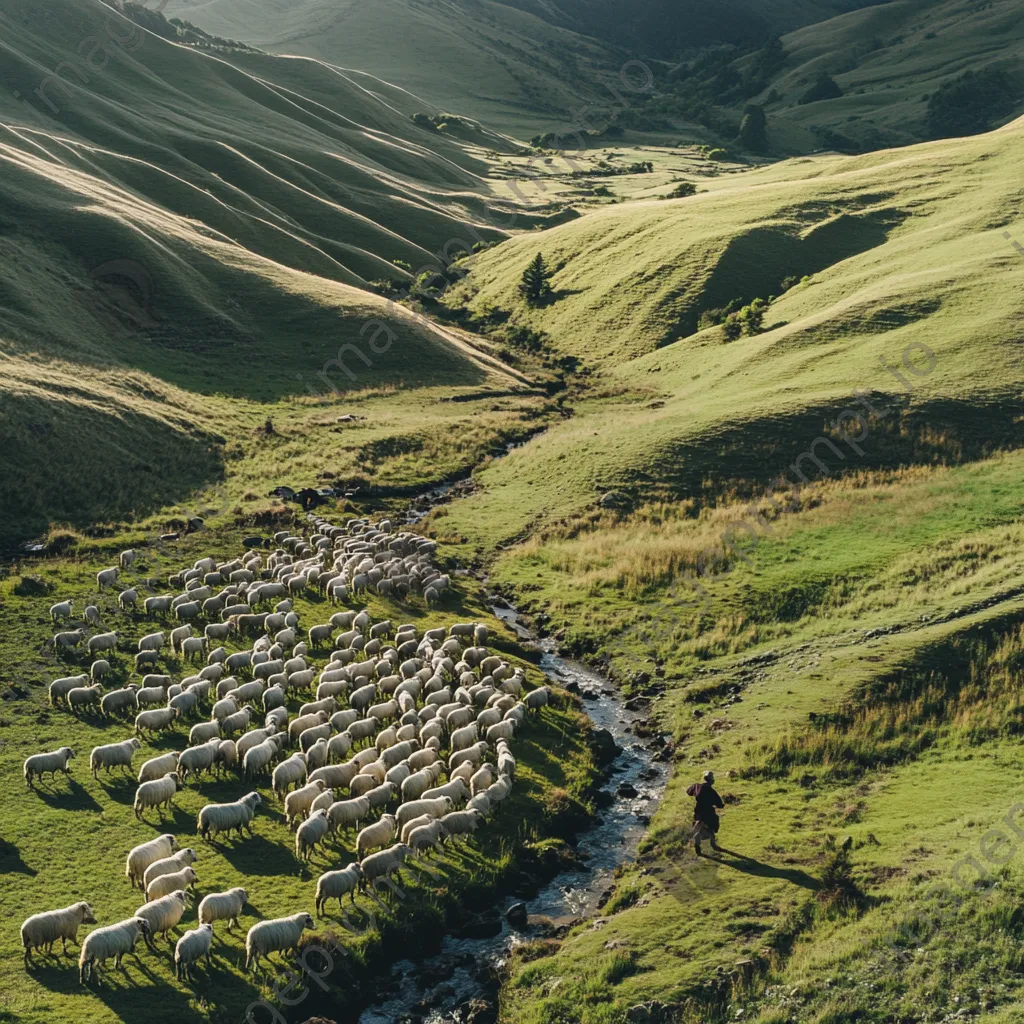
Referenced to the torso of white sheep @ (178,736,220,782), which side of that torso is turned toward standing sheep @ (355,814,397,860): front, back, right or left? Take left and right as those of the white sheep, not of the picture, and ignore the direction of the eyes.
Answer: right

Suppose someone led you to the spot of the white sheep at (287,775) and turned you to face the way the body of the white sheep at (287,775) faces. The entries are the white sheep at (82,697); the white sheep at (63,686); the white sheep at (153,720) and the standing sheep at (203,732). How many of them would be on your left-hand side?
4

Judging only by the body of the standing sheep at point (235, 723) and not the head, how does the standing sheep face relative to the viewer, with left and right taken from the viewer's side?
facing away from the viewer and to the right of the viewer

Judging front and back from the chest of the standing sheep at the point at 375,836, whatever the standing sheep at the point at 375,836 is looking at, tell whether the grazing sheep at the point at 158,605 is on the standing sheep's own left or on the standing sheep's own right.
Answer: on the standing sheep's own left

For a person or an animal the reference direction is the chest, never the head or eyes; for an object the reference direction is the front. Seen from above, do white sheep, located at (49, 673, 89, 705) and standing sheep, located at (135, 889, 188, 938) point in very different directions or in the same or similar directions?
same or similar directions
